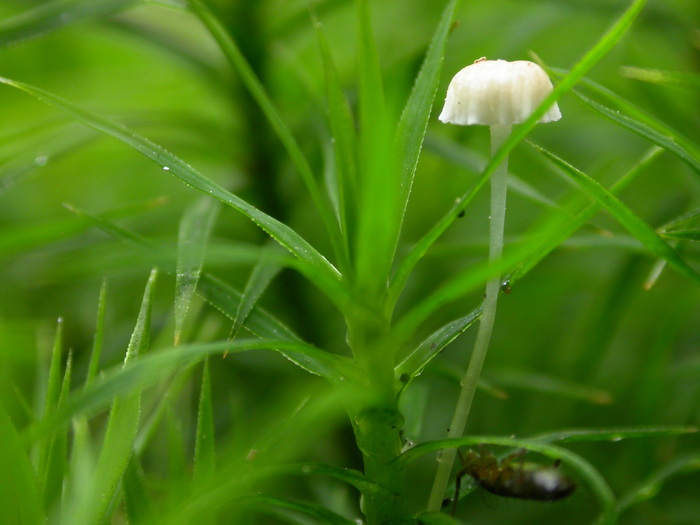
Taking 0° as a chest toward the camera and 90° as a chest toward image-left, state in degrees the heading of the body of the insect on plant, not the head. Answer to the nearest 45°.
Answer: approximately 90°
